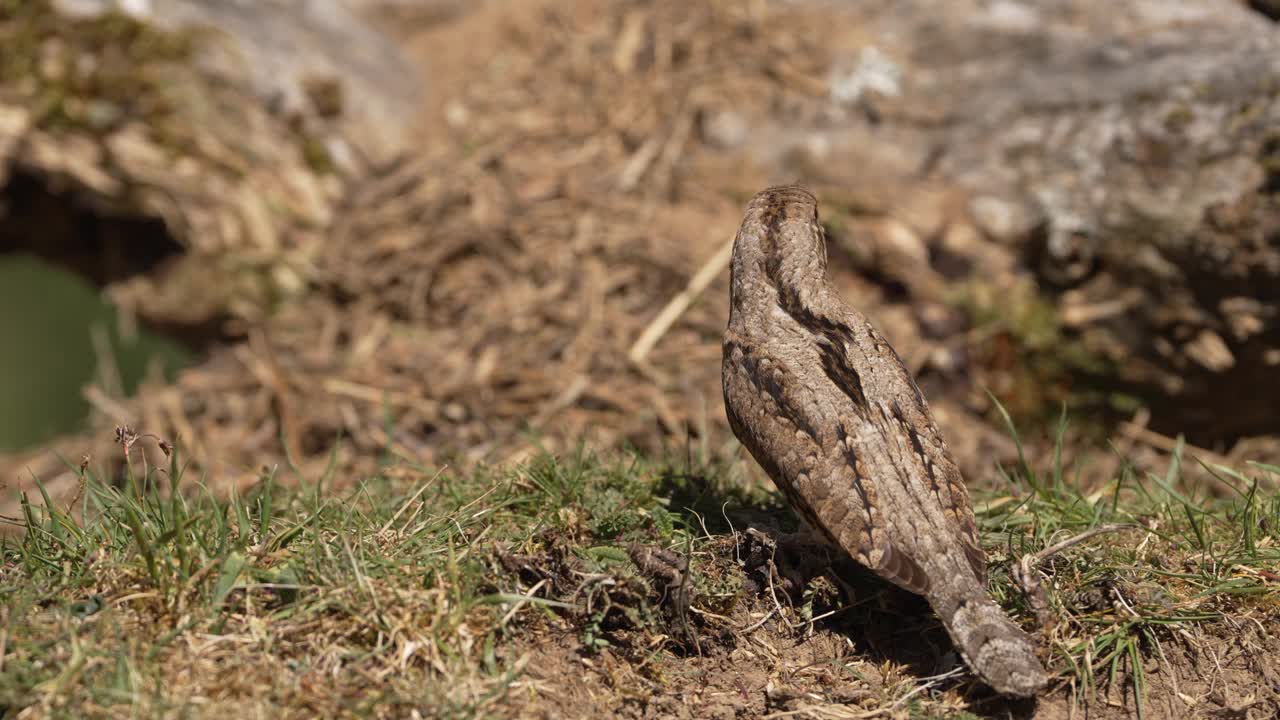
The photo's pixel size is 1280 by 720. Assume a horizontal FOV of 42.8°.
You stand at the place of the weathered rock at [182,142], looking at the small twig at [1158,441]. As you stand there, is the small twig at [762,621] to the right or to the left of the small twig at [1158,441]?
right

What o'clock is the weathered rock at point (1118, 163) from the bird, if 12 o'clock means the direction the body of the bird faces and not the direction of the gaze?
The weathered rock is roughly at 2 o'clock from the bird.

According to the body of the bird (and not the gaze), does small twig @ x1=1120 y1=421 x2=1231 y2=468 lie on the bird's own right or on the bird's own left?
on the bird's own right

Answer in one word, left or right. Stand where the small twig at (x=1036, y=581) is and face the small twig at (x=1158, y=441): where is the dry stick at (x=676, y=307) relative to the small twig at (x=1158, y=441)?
left

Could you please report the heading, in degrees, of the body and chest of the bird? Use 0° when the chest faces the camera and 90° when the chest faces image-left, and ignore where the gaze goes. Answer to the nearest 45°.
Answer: approximately 135°

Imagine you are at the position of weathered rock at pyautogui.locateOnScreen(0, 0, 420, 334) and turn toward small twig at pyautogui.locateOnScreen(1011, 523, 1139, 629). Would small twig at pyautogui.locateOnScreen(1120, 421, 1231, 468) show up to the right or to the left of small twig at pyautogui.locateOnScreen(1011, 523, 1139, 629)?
left
